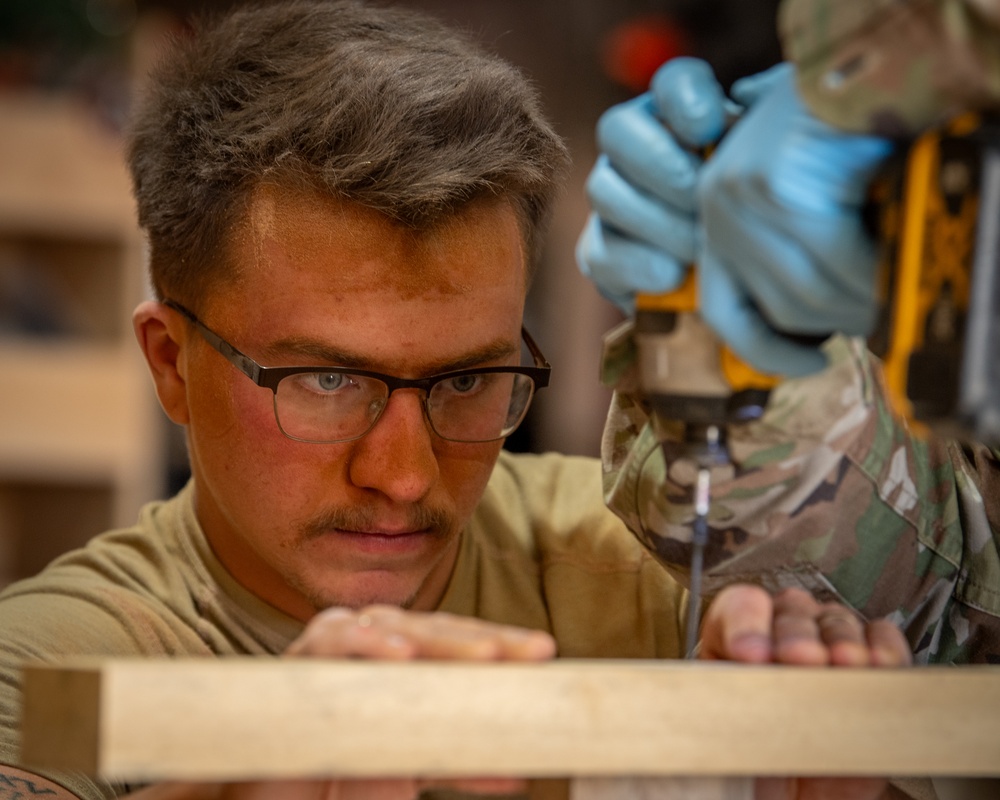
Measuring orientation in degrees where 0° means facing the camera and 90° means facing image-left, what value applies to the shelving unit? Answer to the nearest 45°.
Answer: approximately 0°

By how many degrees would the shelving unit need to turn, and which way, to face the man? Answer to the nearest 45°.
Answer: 0° — it already faces them
